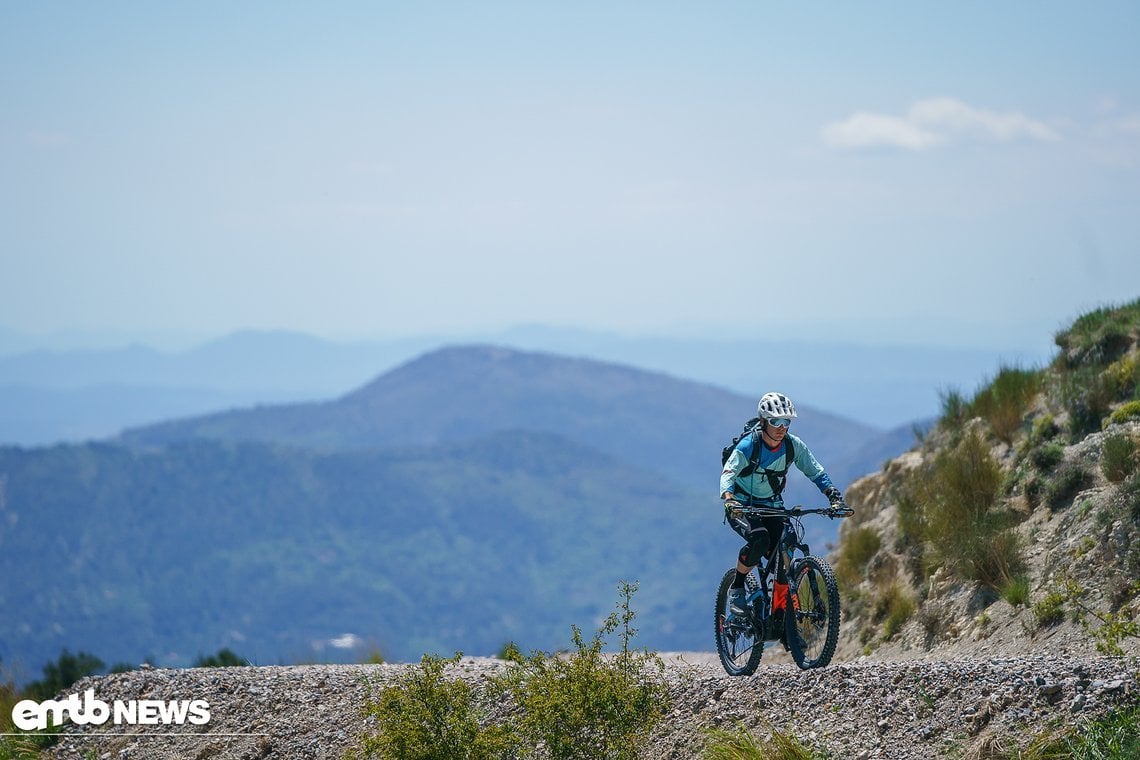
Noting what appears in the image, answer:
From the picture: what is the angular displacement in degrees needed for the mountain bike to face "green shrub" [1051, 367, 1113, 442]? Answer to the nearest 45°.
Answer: approximately 90° to its left

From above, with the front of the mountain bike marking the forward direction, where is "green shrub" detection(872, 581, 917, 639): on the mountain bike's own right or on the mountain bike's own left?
on the mountain bike's own left

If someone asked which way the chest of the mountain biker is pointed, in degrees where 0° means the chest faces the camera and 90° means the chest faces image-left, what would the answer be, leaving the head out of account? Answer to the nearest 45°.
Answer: approximately 315°

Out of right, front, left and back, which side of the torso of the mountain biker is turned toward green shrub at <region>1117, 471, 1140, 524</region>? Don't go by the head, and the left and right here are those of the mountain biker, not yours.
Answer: left

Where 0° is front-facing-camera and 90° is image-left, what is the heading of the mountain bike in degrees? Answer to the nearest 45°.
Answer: approximately 315°

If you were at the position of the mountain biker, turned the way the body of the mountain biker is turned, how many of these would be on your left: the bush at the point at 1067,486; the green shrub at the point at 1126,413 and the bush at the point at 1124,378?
3

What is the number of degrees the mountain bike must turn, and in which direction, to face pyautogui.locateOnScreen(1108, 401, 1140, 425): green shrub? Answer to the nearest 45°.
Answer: approximately 90° to its left

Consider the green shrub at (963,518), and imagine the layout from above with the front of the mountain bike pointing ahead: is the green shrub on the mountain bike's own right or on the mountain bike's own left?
on the mountain bike's own left

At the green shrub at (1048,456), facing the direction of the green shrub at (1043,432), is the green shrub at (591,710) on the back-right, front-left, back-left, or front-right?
back-left
